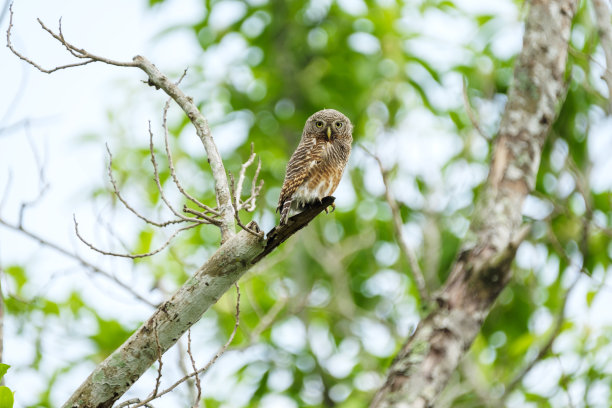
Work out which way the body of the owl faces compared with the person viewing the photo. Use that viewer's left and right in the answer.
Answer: facing the viewer and to the right of the viewer

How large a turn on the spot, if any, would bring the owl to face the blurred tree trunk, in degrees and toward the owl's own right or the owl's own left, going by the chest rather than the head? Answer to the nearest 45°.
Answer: approximately 90° to the owl's own left

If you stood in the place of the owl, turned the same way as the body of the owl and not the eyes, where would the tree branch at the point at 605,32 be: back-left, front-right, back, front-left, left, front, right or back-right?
front-left

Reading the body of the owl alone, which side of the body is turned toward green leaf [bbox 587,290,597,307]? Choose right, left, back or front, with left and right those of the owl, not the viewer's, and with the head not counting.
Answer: left
